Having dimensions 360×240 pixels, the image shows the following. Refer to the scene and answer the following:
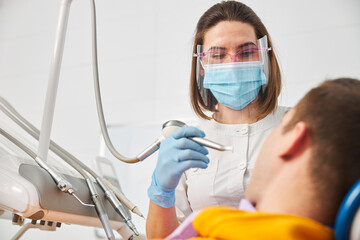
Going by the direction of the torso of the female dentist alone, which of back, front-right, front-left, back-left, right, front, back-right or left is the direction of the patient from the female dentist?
front

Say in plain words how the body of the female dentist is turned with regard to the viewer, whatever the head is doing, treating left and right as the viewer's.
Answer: facing the viewer

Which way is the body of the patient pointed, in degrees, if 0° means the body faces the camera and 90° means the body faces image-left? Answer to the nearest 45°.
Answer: approximately 135°

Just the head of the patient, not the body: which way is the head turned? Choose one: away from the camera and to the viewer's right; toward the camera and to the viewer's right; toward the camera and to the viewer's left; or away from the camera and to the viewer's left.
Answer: away from the camera and to the viewer's left

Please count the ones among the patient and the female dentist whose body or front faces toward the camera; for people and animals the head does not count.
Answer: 1

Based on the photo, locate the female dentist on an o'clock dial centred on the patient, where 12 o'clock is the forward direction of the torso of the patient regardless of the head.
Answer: The female dentist is roughly at 1 o'clock from the patient.
